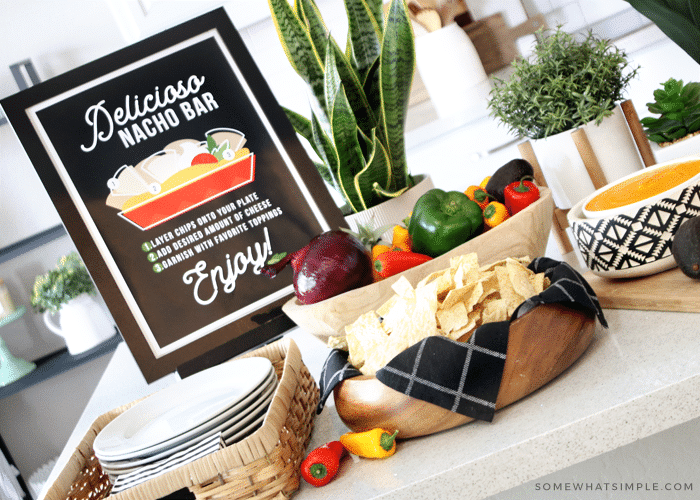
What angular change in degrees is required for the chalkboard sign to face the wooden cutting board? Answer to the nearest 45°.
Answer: approximately 45° to its left

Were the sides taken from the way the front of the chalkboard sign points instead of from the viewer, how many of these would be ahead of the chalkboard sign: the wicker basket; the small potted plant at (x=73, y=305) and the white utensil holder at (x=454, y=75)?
1

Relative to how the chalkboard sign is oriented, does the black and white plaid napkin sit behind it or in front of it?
in front

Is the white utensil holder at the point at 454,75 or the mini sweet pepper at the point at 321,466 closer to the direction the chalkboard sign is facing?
the mini sweet pepper

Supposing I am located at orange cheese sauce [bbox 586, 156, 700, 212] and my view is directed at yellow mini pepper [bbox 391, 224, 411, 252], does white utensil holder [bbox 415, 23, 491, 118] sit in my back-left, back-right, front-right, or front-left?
front-right

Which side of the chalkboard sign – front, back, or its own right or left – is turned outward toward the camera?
front

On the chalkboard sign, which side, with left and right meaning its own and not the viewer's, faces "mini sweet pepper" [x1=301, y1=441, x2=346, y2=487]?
front
